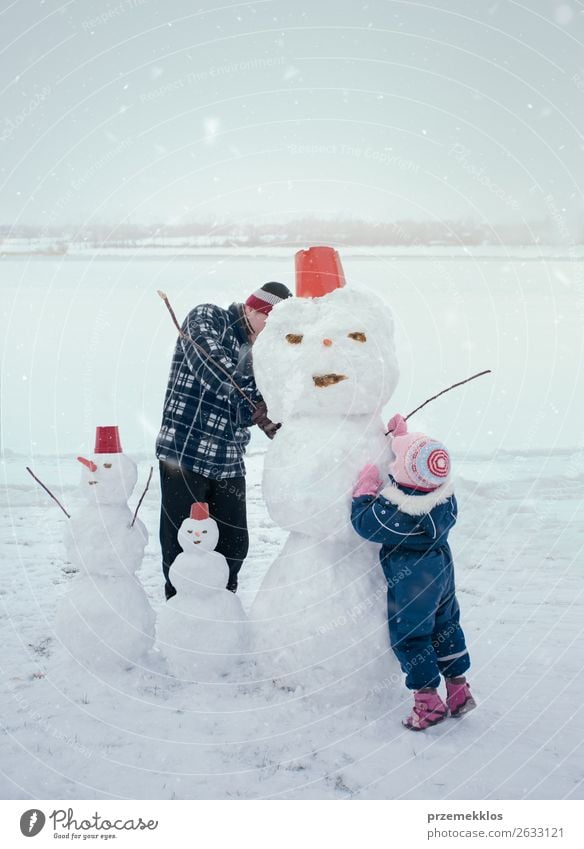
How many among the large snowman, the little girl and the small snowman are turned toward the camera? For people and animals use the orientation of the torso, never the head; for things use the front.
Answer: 2

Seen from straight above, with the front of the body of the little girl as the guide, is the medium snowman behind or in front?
in front

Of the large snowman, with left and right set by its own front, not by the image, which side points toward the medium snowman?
right

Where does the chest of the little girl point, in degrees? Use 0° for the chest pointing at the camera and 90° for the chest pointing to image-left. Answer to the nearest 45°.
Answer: approximately 135°

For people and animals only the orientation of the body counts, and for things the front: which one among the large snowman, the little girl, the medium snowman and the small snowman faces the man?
the little girl

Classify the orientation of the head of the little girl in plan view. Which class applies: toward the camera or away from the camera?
away from the camera

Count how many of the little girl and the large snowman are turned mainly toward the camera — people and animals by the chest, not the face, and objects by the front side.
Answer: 1

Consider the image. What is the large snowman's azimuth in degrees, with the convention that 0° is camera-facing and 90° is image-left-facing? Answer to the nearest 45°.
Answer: approximately 0°

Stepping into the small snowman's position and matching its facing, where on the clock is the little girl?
The little girl is roughly at 10 o'clock from the small snowman.

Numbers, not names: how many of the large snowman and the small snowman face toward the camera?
2

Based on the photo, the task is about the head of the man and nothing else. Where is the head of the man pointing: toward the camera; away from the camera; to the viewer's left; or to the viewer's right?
to the viewer's right

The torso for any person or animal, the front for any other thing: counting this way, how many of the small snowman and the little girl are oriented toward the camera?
1

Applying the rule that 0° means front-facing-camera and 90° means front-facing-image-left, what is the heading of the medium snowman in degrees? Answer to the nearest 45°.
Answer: approximately 45°
